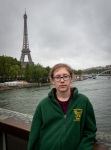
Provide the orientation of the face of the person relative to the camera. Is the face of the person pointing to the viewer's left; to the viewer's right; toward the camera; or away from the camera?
toward the camera

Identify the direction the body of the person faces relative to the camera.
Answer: toward the camera
